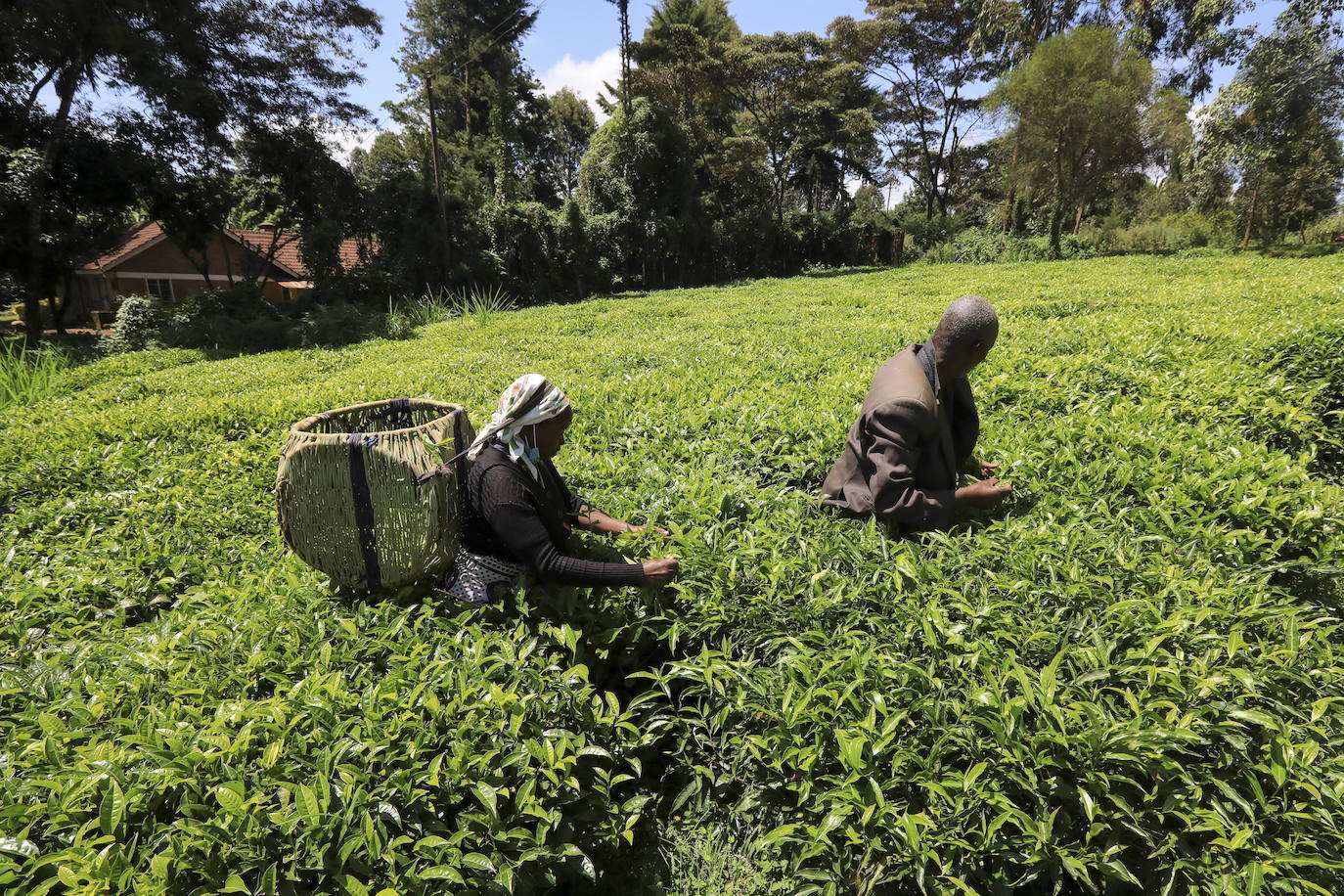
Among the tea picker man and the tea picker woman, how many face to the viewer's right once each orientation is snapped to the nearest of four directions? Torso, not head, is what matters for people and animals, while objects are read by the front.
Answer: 2

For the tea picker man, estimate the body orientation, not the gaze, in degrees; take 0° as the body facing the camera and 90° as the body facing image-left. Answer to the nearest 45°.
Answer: approximately 270°

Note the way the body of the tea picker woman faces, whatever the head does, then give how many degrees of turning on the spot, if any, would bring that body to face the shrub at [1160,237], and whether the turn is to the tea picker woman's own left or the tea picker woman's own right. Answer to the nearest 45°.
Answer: approximately 45° to the tea picker woman's own left

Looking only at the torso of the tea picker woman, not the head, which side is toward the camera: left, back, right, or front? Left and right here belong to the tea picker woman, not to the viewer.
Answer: right

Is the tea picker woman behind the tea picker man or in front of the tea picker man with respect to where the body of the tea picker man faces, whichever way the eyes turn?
behind

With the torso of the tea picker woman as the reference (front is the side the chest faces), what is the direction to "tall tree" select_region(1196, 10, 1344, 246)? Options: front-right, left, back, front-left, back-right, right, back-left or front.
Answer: front-left

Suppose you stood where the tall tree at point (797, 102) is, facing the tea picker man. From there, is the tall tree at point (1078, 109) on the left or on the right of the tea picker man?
left

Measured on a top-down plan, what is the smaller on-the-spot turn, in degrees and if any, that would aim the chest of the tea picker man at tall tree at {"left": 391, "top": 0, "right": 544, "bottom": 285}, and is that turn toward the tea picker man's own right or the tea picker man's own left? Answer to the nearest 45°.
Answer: approximately 135° to the tea picker man's own left

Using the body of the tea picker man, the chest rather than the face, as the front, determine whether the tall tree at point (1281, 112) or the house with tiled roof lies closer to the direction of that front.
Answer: the tall tree

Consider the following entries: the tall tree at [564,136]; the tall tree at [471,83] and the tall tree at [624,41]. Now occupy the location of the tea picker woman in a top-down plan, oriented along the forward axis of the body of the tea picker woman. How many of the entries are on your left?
3

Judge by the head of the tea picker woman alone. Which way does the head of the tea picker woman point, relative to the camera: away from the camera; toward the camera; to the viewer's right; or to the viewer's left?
to the viewer's right

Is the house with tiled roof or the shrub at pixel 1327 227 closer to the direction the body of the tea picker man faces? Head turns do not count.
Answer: the shrub

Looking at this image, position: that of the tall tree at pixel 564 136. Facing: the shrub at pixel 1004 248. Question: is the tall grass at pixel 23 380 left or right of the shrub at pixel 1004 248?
right
